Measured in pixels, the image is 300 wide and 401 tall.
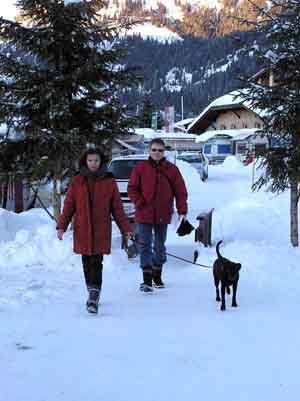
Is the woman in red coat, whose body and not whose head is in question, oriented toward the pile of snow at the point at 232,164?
no

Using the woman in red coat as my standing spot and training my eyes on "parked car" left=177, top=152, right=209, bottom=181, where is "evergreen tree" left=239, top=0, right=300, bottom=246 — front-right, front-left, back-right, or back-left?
front-right

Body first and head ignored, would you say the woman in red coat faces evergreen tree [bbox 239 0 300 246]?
no

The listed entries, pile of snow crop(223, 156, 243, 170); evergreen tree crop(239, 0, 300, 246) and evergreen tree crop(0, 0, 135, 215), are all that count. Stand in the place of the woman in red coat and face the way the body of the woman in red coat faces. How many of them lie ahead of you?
0

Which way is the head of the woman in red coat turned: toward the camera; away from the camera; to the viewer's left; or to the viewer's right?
toward the camera

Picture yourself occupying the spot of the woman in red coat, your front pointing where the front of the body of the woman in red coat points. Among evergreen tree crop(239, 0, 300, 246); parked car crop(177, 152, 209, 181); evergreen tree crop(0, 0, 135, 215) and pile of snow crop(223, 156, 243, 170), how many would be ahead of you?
0

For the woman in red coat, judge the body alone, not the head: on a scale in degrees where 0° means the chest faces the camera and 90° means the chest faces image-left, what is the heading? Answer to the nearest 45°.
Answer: approximately 0°

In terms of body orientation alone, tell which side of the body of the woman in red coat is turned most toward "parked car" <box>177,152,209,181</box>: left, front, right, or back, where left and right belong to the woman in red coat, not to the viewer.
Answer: back

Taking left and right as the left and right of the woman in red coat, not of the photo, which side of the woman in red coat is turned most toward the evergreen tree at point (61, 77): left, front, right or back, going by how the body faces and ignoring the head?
back
